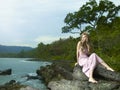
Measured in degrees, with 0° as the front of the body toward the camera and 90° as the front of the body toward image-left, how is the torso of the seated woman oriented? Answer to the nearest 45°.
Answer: approximately 315°
